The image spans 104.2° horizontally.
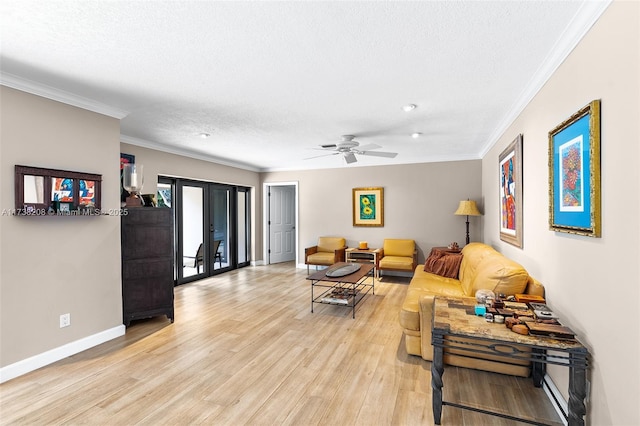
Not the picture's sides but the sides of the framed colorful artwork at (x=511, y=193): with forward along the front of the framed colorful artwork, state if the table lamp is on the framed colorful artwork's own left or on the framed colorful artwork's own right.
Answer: on the framed colorful artwork's own right

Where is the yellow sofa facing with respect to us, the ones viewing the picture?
facing to the left of the viewer

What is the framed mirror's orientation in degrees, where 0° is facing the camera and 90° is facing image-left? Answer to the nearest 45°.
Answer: approximately 315°

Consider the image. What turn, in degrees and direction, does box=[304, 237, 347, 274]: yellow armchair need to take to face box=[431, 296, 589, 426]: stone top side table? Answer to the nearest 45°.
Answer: approximately 45° to its left

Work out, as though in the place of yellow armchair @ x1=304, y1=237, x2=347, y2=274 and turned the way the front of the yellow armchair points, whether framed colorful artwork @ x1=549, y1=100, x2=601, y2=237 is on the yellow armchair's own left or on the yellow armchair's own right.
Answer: on the yellow armchair's own left

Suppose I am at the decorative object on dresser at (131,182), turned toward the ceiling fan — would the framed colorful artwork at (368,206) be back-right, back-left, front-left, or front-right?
front-left

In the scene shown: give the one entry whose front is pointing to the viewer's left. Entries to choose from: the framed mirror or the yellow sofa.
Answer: the yellow sofa

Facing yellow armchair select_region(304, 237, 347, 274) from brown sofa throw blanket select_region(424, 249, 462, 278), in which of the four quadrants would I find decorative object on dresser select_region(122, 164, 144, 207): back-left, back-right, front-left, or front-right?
front-left

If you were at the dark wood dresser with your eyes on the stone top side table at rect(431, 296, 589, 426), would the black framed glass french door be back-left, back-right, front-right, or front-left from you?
back-left

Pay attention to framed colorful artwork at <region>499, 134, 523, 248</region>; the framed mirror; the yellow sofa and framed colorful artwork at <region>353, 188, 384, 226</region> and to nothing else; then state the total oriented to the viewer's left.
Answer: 2

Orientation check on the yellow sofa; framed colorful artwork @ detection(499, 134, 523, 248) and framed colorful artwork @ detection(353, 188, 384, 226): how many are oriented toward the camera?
1

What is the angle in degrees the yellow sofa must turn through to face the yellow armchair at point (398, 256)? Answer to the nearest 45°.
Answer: approximately 45° to its right

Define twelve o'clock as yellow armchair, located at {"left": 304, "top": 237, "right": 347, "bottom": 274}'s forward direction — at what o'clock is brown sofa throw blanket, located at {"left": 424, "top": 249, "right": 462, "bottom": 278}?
The brown sofa throw blanket is roughly at 9 o'clock from the yellow armchair.

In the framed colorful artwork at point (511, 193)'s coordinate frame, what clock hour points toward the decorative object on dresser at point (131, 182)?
The decorative object on dresser is roughly at 11 o'clock from the framed colorful artwork.

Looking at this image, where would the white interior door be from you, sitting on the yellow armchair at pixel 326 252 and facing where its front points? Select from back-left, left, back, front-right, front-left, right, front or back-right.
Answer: right

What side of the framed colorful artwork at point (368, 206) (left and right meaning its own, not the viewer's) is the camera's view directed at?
front

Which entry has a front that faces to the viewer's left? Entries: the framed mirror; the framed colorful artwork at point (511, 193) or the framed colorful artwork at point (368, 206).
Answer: the framed colorful artwork at point (511, 193)

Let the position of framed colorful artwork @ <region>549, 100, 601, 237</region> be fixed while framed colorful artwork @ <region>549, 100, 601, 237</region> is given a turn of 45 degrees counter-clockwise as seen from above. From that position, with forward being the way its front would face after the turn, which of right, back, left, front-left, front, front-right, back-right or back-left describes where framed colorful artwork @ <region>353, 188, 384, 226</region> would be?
back-right
